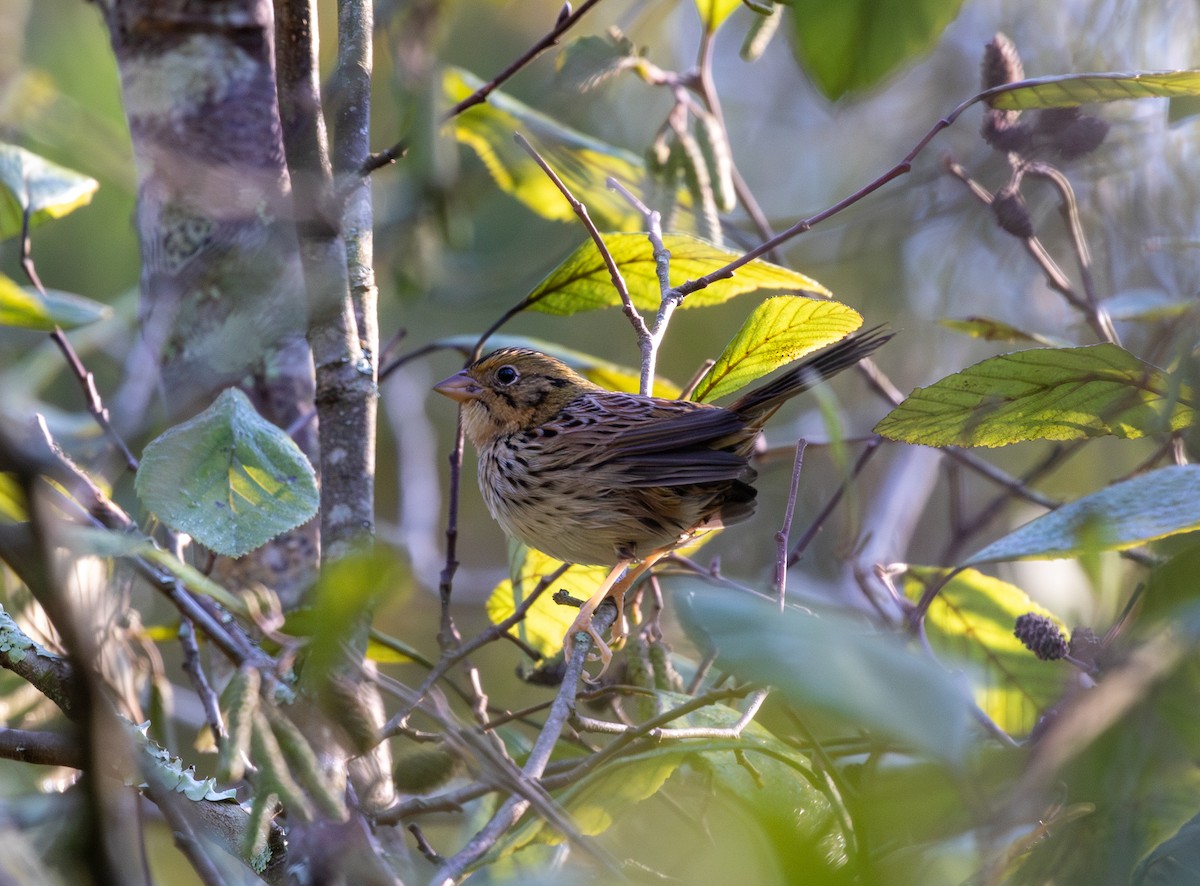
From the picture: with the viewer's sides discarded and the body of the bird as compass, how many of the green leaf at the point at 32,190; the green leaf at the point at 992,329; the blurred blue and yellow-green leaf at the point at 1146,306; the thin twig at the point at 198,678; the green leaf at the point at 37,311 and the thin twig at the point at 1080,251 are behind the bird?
3

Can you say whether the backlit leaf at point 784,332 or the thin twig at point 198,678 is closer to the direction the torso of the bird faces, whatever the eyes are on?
the thin twig

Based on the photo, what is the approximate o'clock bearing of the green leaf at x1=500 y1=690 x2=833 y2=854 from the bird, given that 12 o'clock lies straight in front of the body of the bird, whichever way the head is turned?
The green leaf is roughly at 9 o'clock from the bird.

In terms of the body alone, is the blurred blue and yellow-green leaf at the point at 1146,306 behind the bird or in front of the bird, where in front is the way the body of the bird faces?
behind

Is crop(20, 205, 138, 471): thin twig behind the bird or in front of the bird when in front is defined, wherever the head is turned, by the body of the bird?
in front

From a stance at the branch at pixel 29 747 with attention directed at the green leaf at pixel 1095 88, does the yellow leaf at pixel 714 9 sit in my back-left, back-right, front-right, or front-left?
front-left

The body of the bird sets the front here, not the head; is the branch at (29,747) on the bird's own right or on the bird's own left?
on the bird's own left

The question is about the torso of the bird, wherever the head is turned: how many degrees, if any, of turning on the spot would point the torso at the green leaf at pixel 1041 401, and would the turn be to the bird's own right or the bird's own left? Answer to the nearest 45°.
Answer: approximately 135° to the bird's own left

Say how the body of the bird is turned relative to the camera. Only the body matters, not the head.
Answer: to the viewer's left

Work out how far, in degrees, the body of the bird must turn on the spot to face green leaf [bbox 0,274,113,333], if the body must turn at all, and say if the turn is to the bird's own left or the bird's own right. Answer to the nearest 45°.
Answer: approximately 45° to the bird's own left

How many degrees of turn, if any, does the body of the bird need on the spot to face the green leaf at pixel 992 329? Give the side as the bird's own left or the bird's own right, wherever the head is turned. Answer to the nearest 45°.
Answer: approximately 180°

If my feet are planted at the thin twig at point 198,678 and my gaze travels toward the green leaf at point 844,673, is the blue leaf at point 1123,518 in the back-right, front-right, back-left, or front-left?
front-left

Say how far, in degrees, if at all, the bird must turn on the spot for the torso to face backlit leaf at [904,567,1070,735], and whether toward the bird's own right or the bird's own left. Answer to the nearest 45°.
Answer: approximately 135° to the bird's own left
